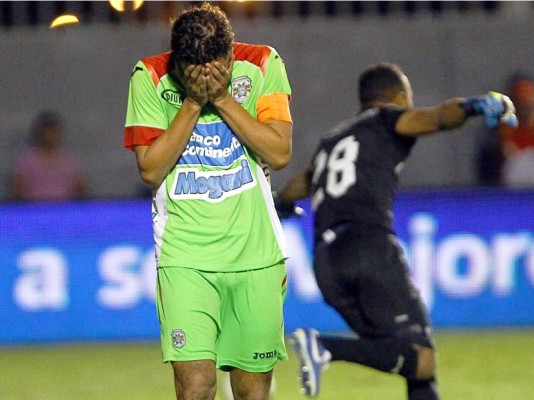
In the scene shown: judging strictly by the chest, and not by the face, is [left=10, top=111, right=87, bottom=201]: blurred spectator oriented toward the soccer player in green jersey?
yes

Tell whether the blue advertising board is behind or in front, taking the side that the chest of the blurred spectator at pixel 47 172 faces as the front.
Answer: in front

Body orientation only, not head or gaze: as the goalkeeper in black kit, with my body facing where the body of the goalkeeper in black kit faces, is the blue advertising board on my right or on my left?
on my left

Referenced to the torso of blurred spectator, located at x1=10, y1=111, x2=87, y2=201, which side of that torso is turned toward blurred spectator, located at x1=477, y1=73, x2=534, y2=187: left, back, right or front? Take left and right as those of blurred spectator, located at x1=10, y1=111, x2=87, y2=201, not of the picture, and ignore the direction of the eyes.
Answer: left

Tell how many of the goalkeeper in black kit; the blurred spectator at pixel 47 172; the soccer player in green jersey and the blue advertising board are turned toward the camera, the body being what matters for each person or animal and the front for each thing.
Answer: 3

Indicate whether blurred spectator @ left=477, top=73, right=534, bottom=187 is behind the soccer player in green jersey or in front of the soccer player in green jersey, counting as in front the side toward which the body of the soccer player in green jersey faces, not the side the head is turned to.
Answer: behind

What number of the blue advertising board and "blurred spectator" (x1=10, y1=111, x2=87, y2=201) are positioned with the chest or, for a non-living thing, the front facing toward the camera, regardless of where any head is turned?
2

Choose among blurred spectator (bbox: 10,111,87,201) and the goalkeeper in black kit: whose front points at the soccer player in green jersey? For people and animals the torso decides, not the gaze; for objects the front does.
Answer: the blurred spectator
